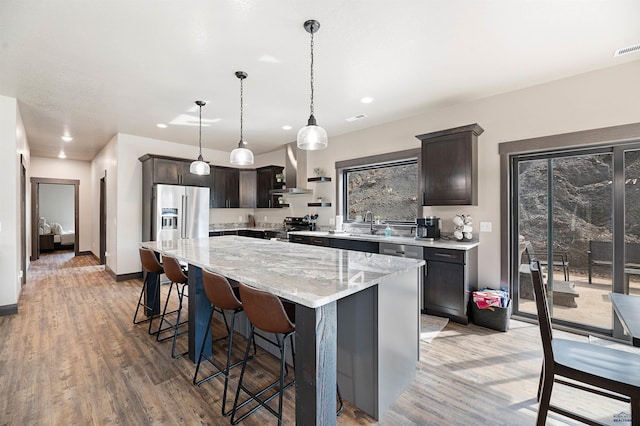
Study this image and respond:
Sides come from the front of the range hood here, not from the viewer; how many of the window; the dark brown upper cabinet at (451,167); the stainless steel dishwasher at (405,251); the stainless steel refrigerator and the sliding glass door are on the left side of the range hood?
4

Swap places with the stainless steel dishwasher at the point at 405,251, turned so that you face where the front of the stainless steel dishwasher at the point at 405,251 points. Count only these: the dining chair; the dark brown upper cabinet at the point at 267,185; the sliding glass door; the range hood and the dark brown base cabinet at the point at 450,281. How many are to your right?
2

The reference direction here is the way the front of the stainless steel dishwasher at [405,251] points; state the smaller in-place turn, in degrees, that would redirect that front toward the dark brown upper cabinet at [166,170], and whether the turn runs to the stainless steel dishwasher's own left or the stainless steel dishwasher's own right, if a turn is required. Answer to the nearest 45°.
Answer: approximately 45° to the stainless steel dishwasher's own right

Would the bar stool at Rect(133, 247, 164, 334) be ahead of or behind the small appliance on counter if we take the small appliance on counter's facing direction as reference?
ahead

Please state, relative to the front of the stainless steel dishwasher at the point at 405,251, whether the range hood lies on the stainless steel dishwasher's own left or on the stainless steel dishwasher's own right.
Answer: on the stainless steel dishwasher's own right

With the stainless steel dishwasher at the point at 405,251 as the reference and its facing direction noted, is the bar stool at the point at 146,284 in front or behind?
in front

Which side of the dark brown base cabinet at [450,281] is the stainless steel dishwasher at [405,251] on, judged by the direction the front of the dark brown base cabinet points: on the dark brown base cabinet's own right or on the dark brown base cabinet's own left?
on the dark brown base cabinet's own right

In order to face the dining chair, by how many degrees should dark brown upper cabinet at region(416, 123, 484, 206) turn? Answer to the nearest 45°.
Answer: approximately 45° to its left

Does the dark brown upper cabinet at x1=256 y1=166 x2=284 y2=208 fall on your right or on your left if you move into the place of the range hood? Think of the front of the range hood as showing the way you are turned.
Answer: on your right
